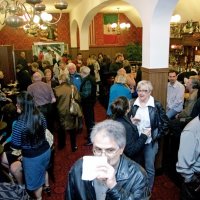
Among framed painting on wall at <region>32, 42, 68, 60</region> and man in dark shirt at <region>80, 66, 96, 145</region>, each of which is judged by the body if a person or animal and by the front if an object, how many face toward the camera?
1

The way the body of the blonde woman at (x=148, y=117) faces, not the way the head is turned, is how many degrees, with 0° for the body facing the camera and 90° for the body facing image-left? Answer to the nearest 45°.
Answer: approximately 45°

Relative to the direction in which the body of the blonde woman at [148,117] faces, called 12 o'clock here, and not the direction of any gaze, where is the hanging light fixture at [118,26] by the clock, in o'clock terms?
The hanging light fixture is roughly at 4 o'clock from the blonde woman.

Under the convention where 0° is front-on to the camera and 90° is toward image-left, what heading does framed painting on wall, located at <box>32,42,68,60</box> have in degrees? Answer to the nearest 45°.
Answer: approximately 0°

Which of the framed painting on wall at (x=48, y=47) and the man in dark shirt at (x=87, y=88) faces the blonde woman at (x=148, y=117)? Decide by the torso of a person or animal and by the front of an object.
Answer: the framed painting on wall

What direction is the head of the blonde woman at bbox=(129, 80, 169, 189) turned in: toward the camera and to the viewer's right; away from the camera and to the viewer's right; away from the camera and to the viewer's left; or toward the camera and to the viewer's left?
toward the camera and to the viewer's left

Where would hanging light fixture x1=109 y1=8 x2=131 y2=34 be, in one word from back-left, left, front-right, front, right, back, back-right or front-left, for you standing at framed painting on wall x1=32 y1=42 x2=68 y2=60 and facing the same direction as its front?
left

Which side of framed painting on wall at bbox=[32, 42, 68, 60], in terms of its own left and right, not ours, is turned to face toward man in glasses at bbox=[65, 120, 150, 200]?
front

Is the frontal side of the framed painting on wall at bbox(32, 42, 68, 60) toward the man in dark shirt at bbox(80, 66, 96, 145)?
yes

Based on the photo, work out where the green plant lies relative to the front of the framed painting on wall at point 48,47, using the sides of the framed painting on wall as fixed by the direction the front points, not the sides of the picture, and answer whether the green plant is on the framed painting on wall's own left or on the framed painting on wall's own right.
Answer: on the framed painting on wall's own left
